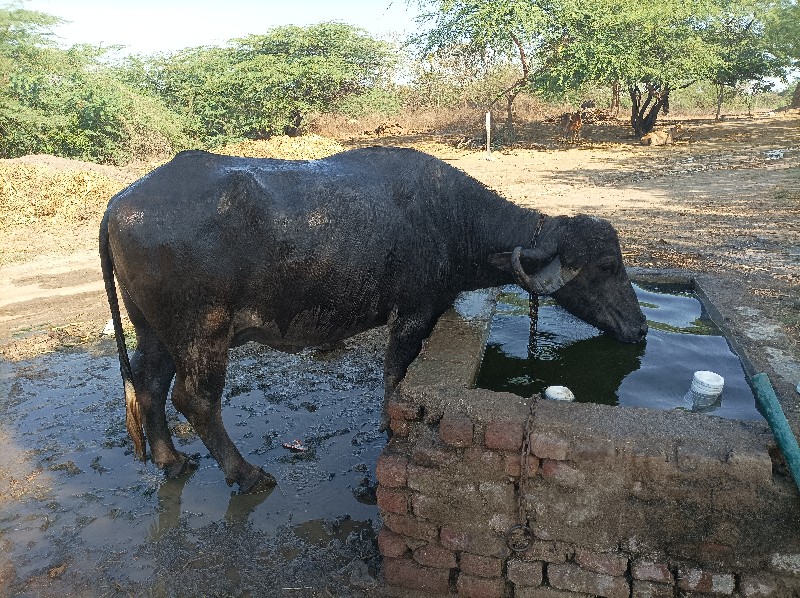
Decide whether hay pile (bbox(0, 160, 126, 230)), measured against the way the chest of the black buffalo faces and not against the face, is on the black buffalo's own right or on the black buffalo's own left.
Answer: on the black buffalo's own left

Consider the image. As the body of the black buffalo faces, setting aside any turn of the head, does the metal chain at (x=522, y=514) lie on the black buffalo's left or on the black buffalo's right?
on the black buffalo's right

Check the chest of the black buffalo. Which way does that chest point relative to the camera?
to the viewer's right

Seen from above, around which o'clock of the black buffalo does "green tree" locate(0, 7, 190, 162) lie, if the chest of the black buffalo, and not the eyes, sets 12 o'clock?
The green tree is roughly at 8 o'clock from the black buffalo.

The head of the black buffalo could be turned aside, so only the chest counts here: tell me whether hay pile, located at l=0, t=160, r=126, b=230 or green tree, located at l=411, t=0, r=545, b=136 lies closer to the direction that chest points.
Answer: the green tree

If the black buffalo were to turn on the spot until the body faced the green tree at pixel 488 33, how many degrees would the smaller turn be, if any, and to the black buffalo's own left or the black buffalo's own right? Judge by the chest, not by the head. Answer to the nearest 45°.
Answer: approximately 90° to the black buffalo's own left

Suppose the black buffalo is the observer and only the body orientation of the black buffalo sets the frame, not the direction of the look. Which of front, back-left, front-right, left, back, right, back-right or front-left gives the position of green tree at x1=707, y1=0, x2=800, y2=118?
front-left
